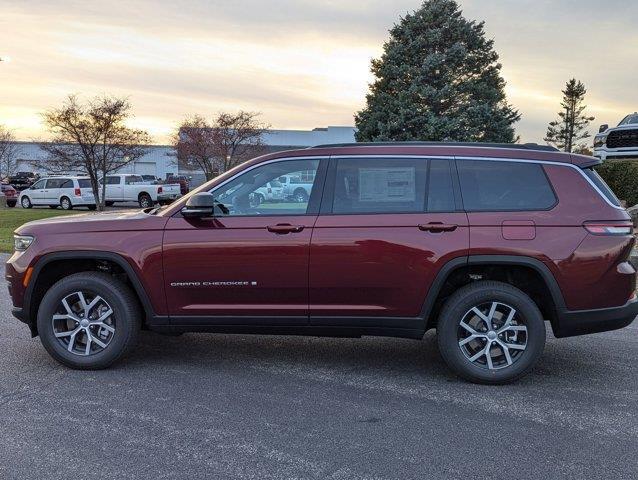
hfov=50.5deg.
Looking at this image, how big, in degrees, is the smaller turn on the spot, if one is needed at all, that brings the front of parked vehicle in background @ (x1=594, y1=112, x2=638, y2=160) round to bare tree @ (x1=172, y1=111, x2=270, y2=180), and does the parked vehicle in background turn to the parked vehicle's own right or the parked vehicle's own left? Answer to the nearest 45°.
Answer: approximately 135° to the parked vehicle's own right

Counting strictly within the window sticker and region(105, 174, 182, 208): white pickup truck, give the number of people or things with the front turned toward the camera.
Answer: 1

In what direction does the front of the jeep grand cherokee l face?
to the viewer's left

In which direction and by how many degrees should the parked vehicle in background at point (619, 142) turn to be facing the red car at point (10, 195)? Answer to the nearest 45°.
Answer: approximately 90° to its right

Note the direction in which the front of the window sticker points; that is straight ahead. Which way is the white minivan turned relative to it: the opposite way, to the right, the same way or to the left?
to the right

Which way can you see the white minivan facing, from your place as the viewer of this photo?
facing away from the viewer and to the left of the viewer

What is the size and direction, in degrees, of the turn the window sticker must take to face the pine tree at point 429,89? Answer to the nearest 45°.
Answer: approximately 180°

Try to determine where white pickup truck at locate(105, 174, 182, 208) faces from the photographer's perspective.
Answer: facing away from the viewer and to the left of the viewer

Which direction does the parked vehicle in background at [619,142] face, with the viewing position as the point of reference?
facing the viewer

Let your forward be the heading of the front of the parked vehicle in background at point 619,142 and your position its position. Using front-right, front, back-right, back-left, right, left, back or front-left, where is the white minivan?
right

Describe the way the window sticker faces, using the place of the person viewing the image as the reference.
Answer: facing the viewer

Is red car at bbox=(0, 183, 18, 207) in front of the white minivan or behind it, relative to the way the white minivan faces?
in front

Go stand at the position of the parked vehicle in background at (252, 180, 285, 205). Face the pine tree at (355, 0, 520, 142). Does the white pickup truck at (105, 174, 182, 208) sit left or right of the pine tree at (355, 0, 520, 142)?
left

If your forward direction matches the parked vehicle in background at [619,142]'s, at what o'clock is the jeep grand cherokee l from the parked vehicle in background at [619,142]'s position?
The jeep grand cherokee l is roughly at 12 o'clock from the parked vehicle in background.

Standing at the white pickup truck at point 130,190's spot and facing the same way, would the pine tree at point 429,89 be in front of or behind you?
behind
